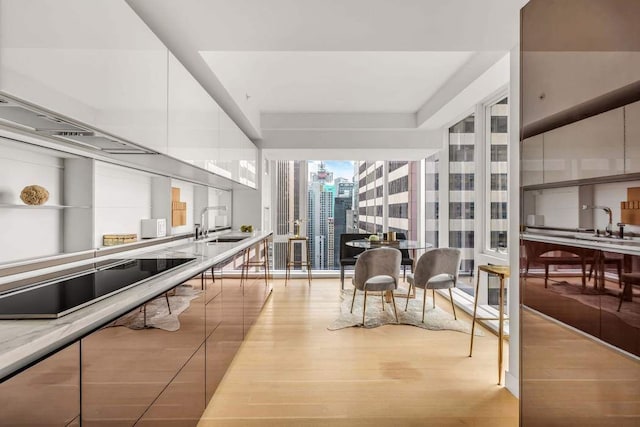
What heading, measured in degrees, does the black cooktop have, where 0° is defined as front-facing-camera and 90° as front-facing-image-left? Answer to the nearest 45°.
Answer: approximately 315°

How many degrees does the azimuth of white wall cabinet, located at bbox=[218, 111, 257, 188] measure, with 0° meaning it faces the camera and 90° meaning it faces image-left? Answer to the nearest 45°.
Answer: approximately 270°
